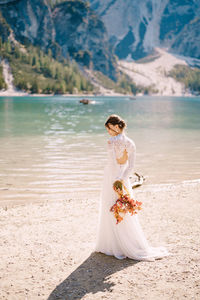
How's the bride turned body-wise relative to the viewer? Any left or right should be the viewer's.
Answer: facing away from the viewer and to the left of the viewer
